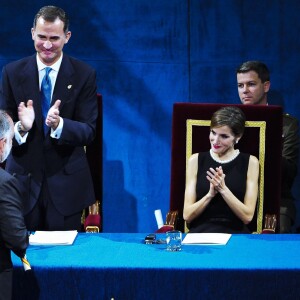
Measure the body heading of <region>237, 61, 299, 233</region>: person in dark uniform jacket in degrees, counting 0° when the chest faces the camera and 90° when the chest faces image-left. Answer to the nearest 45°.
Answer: approximately 45°

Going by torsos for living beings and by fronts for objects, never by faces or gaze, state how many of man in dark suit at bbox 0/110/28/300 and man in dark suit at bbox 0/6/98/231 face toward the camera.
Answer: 1

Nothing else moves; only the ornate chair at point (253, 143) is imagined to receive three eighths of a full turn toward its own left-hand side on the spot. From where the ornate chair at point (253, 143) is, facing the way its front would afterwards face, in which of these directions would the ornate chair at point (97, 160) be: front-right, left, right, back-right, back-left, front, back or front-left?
back-left

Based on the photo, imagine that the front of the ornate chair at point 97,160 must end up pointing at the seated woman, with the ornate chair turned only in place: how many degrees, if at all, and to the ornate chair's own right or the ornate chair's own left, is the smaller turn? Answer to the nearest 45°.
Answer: approximately 45° to the ornate chair's own left

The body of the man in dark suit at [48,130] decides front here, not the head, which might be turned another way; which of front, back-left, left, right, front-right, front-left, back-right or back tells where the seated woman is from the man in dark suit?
left

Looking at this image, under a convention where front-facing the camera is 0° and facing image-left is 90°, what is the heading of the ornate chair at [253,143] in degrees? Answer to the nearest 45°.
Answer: approximately 0°

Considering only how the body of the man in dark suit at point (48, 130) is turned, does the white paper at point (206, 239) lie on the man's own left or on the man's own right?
on the man's own left

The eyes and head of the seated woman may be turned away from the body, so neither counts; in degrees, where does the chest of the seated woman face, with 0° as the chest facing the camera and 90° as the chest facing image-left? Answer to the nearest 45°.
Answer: approximately 0°
